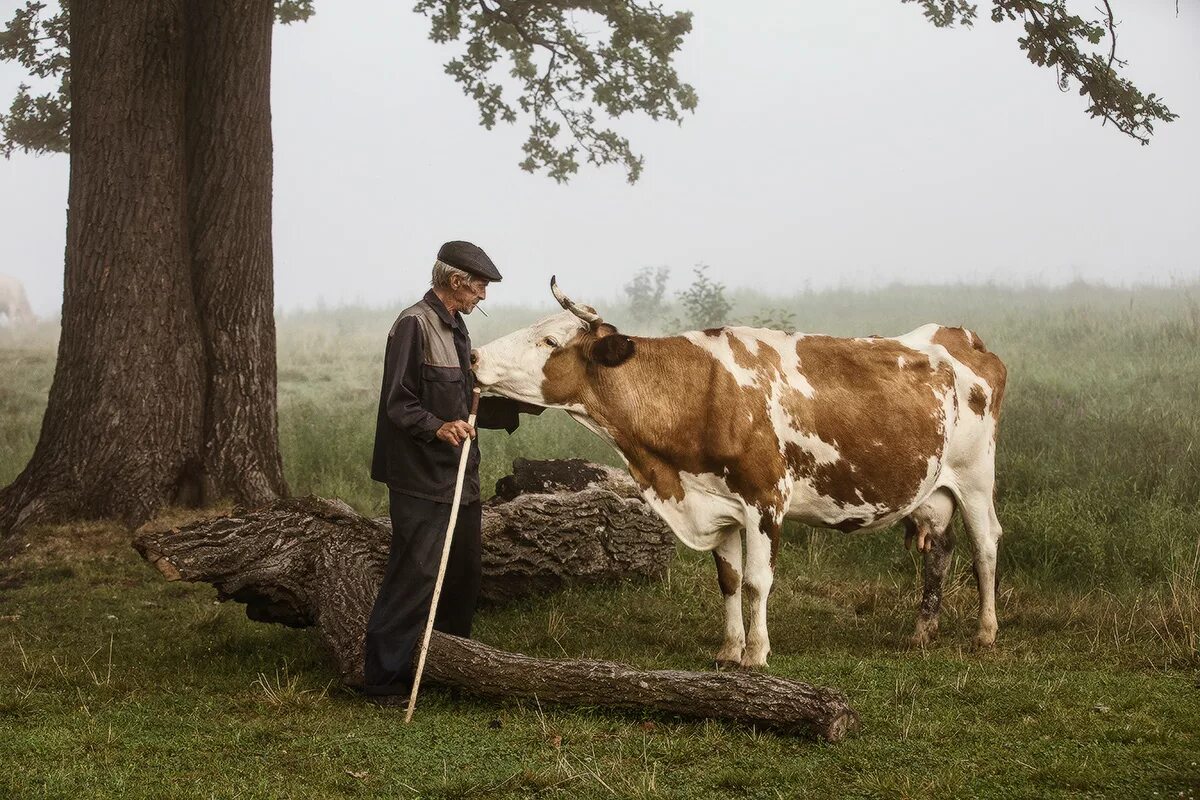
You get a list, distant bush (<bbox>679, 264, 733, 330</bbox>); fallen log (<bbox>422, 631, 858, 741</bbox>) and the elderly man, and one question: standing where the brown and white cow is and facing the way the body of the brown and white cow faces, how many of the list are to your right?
1

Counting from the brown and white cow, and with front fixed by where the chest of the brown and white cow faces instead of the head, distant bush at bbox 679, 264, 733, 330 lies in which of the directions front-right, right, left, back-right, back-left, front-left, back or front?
right

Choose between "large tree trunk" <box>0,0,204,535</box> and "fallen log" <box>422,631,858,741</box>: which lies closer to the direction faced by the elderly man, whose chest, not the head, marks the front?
the fallen log

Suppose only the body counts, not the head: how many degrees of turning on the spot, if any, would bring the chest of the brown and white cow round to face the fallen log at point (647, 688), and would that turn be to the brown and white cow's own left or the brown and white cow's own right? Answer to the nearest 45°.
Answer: approximately 90° to the brown and white cow's own left

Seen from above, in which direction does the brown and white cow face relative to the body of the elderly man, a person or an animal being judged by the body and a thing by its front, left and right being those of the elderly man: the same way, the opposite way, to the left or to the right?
the opposite way

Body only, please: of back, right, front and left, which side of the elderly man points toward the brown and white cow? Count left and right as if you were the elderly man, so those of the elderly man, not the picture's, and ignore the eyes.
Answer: front

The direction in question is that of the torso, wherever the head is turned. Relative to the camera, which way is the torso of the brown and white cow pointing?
to the viewer's left

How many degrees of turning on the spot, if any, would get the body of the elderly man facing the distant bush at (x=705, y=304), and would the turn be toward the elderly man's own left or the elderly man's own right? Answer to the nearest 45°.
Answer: approximately 90° to the elderly man's own left

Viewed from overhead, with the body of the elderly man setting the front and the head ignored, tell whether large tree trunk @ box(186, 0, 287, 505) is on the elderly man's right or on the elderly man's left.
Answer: on the elderly man's left

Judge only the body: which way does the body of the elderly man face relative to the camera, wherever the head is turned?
to the viewer's right

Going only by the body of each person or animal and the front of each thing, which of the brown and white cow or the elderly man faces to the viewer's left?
the brown and white cow

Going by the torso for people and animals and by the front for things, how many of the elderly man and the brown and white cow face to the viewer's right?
1

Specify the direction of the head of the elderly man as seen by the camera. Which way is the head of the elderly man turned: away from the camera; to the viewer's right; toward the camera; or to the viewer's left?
to the viewer's right

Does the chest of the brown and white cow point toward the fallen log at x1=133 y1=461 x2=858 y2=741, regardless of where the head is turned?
yes
